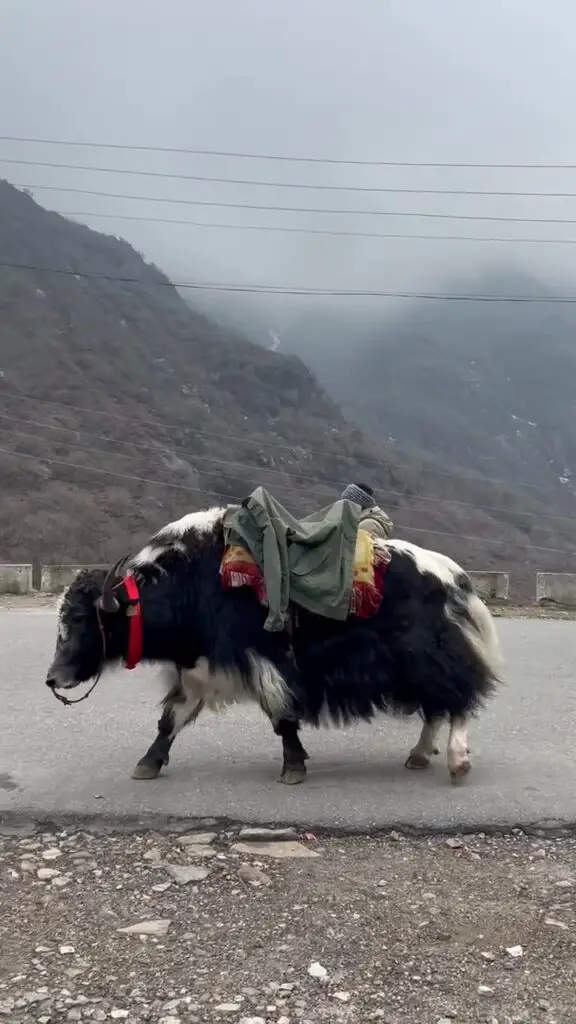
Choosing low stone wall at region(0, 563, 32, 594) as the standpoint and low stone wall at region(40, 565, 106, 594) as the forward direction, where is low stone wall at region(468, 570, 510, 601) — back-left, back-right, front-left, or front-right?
front-right

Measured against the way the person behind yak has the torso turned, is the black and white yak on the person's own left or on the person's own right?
on the person's own left

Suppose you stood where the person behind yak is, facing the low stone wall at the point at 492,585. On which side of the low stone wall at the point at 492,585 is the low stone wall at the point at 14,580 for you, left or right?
left

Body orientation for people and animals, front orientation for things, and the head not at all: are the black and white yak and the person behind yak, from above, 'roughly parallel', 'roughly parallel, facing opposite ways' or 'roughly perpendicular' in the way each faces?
roughly parallel

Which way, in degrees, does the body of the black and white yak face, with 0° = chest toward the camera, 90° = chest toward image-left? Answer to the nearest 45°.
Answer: approximately 90°

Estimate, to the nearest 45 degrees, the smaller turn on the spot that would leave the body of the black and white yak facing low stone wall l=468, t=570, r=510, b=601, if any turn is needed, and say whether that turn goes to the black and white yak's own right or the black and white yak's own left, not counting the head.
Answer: approximately 90° to the black and white yak's own right

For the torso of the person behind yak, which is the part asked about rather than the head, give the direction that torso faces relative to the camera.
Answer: to the viewer's left

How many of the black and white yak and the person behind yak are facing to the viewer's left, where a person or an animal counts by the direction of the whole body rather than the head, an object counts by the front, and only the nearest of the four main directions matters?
2
